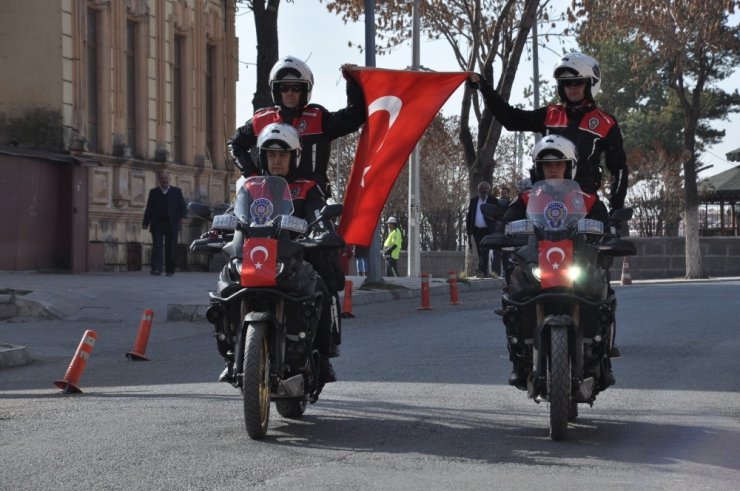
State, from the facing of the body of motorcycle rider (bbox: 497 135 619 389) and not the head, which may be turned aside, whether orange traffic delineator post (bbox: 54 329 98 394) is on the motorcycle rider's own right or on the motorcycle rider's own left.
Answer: on the motorcycle rider's own right

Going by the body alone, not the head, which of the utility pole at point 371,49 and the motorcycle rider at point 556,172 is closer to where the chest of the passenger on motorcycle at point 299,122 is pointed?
the motorcycle rider

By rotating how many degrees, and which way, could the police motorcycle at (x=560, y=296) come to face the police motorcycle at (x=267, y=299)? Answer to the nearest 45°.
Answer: approximately 90° to its right
